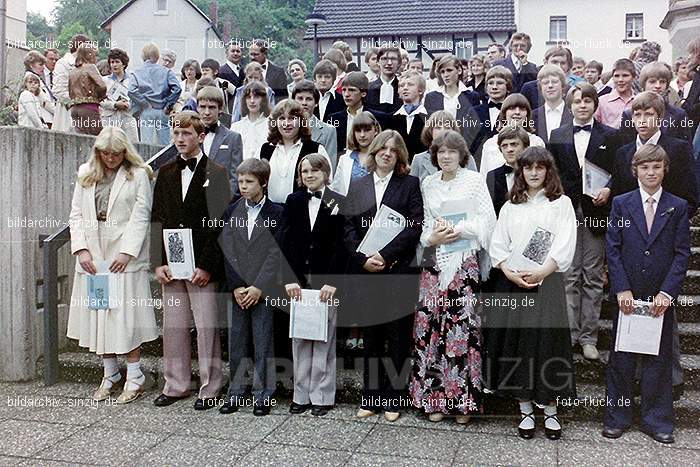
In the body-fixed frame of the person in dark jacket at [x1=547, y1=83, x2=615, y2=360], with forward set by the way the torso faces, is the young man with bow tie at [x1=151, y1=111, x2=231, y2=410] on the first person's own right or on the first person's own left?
on the first person's own right

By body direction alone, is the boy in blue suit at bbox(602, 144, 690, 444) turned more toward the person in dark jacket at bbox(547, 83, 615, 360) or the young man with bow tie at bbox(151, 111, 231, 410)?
the young man with bow tie

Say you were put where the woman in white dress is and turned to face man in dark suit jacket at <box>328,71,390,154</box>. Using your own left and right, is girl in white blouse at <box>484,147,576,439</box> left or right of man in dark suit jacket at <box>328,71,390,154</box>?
right
